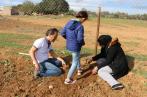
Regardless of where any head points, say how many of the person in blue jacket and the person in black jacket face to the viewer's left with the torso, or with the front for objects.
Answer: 1

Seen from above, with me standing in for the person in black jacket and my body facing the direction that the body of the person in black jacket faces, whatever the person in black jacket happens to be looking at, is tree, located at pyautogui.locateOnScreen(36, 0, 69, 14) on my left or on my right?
on my right

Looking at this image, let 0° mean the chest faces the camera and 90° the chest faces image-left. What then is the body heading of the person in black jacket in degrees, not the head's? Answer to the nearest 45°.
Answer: approximately 90°

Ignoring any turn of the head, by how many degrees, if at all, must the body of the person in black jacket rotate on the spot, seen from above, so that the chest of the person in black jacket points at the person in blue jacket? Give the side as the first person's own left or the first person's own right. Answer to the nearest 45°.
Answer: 0° — they already face them
